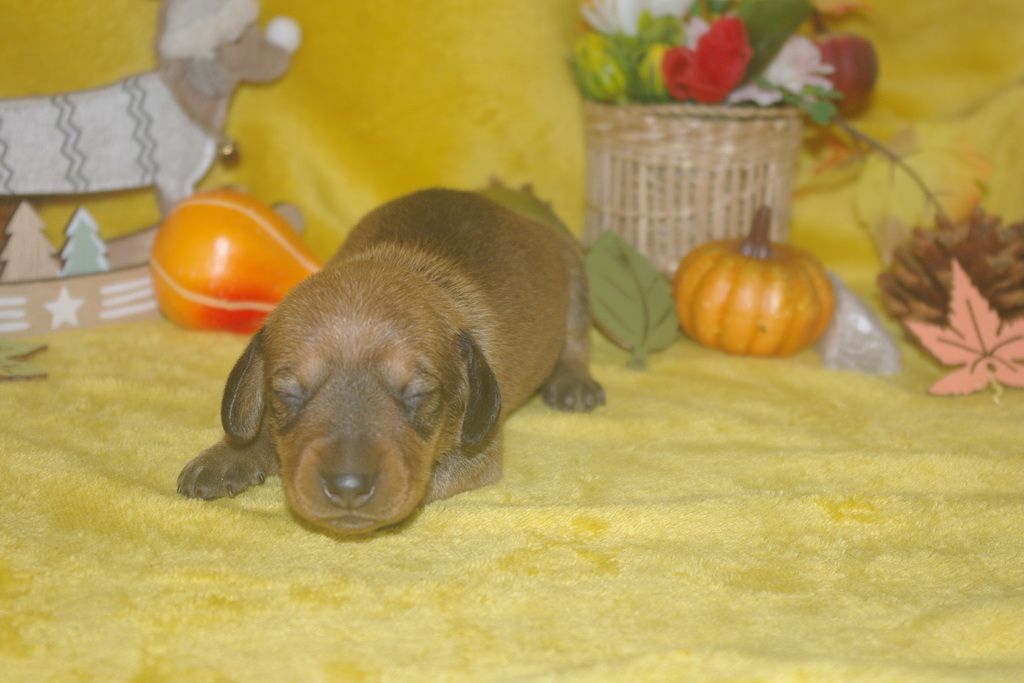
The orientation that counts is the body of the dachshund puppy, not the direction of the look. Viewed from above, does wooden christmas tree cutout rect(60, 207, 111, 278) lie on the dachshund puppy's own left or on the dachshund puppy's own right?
on the dachshund puppy's own right

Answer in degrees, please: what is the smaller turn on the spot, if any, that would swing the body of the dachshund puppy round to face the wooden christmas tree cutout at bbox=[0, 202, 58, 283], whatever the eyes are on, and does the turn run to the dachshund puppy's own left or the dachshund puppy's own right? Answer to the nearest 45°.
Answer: approximately 90° to the dachshund puppy's own right

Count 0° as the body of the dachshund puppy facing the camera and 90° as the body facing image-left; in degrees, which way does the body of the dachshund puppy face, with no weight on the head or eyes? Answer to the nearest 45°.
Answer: approximately 45°

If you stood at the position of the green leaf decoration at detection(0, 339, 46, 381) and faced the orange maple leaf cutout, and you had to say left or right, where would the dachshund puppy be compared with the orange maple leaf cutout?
right

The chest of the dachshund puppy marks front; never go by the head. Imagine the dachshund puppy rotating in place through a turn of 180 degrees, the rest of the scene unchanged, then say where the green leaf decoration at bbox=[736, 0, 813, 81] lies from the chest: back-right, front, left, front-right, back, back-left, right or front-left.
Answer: front

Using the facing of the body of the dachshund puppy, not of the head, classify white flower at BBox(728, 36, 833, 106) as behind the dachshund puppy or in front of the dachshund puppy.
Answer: behind

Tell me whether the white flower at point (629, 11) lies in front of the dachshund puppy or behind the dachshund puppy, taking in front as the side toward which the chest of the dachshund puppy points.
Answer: behind

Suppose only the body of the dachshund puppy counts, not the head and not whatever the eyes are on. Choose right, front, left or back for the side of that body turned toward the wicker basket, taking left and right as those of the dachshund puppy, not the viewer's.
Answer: back

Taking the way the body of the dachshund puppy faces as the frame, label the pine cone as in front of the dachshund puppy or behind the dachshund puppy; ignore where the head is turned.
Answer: behind

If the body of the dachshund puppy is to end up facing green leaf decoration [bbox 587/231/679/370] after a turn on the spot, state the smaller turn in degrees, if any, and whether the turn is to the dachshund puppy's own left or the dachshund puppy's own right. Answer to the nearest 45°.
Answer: approximately 180°

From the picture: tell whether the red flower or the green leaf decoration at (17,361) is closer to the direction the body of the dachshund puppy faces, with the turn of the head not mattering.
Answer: the green leaf decoration

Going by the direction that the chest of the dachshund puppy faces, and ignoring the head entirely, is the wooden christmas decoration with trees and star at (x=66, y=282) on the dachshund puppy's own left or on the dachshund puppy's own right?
on the dachshund puppy's own right
